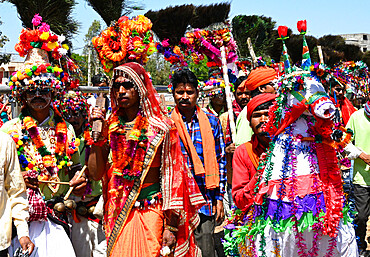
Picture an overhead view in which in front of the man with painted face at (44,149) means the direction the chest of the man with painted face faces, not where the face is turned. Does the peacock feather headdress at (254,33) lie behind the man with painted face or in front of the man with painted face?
behind

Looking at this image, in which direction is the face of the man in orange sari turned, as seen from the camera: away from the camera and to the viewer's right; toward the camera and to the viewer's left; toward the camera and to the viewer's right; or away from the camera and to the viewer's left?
toward the camera and to the viewer's left

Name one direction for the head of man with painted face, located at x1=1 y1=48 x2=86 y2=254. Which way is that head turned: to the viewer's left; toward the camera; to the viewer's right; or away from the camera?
toward the camera

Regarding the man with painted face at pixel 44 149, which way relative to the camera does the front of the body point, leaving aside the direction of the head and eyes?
toward the camera

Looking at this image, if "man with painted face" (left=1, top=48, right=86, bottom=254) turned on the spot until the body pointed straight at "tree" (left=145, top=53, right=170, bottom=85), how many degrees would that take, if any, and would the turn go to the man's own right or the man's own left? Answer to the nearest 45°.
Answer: approximately 180°

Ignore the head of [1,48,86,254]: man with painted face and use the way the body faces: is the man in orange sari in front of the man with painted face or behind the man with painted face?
in front
